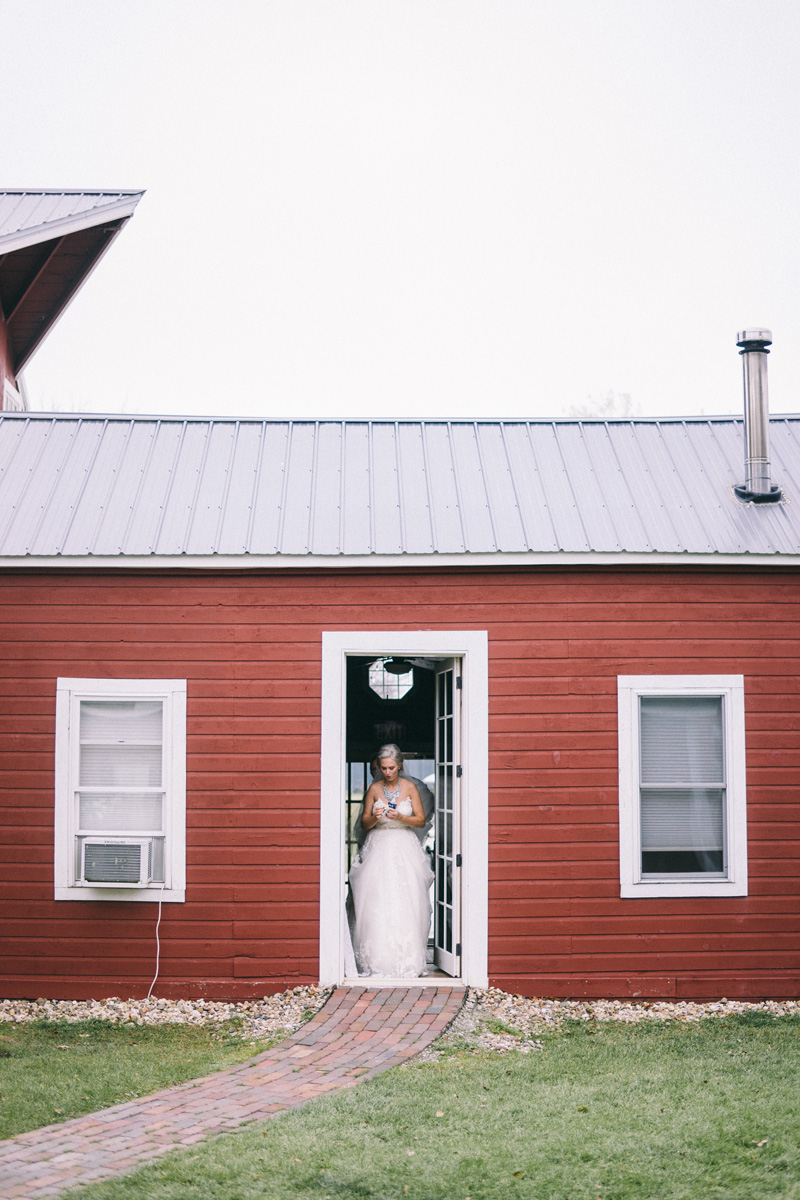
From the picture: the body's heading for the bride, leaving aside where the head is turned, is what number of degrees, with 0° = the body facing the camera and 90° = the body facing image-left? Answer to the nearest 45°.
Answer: approximately 0°

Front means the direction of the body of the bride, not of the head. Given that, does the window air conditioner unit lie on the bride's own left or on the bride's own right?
on the bride's own right
